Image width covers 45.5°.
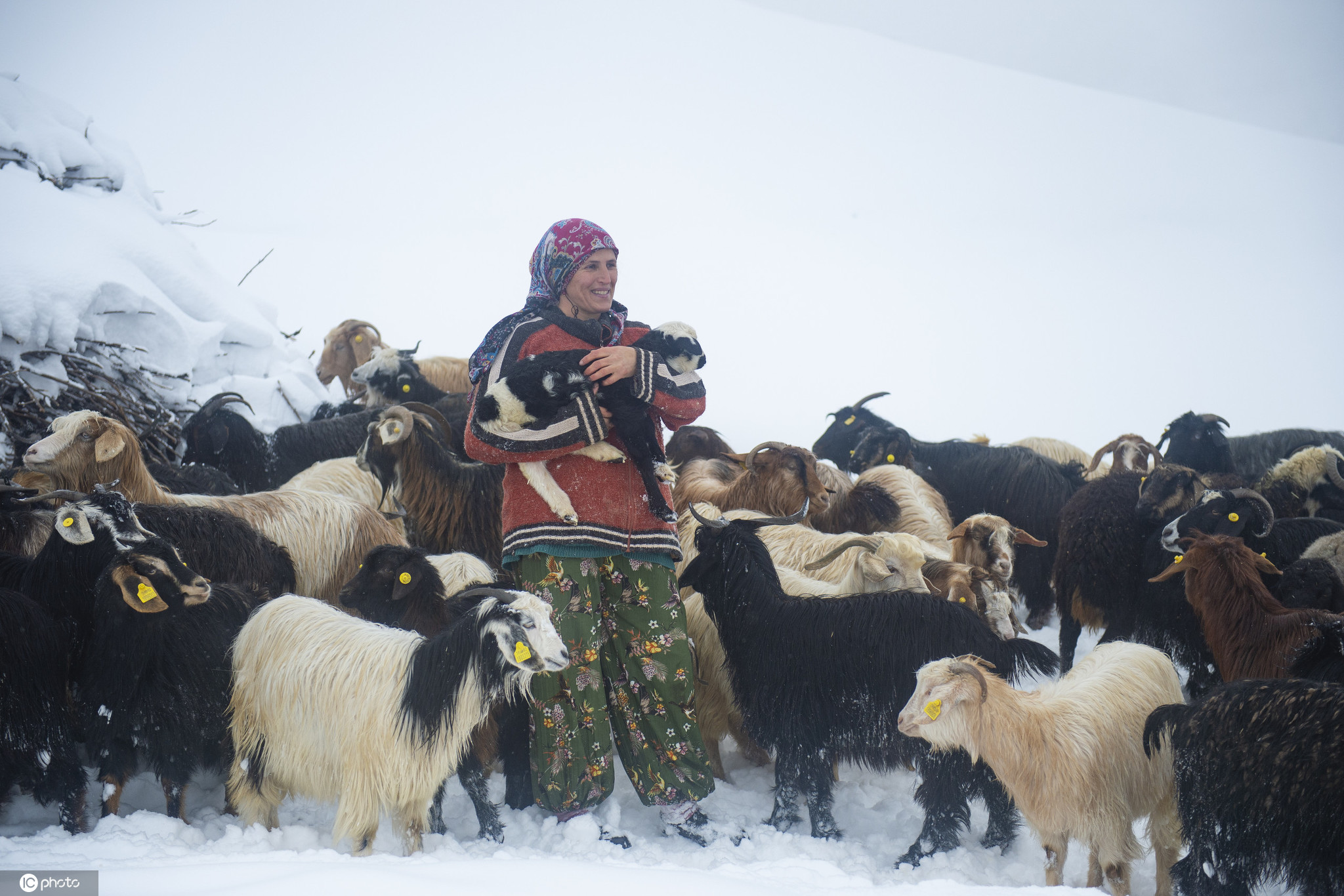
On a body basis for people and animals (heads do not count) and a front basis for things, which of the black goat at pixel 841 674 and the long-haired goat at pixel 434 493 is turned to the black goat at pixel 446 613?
the black goat at pixel 841 674

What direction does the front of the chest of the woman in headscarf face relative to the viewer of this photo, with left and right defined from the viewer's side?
facing the viewer and to the right of the viewer

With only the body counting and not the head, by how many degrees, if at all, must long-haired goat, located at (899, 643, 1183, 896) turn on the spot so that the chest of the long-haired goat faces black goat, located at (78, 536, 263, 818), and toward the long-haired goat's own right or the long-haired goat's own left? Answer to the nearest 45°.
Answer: approximately 45° to the long-haired goat's own right

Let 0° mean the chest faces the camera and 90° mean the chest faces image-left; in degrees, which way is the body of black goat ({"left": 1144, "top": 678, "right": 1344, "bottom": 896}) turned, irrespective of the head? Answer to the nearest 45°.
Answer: approximately 270°

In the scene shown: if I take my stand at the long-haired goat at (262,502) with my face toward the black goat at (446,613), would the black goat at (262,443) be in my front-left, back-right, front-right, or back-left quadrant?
back-left

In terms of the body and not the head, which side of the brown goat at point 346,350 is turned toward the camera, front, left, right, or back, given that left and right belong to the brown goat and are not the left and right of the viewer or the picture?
left

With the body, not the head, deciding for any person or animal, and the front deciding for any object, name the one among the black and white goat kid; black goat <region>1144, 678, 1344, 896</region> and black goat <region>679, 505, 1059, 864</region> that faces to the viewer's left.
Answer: black goat <region>679, 505, 1059, 864</region>

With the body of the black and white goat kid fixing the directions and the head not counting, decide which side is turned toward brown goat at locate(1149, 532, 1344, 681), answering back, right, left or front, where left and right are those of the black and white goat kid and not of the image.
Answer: front

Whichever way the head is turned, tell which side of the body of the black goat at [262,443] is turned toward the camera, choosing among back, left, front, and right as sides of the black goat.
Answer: left

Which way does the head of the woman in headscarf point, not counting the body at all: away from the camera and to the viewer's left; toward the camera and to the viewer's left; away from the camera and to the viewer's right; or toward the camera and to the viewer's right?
toward the camera and to the viewer's right

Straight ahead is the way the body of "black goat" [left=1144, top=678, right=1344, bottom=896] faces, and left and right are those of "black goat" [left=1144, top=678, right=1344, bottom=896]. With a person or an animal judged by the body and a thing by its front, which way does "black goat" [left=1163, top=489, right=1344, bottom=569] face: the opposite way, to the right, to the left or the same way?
the opposite way

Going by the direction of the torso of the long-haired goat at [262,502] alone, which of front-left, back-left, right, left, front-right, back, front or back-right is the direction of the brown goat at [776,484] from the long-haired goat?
back

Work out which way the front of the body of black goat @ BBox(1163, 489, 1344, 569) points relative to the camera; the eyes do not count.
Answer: to the viewer's left

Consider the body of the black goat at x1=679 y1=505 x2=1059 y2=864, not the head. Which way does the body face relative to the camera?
to the viewer's left

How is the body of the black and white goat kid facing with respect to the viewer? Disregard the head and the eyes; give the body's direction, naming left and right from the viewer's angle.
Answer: facing to the right of the viewer

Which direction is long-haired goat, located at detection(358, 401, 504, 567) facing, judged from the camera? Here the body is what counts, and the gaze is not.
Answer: to the viewer's left
